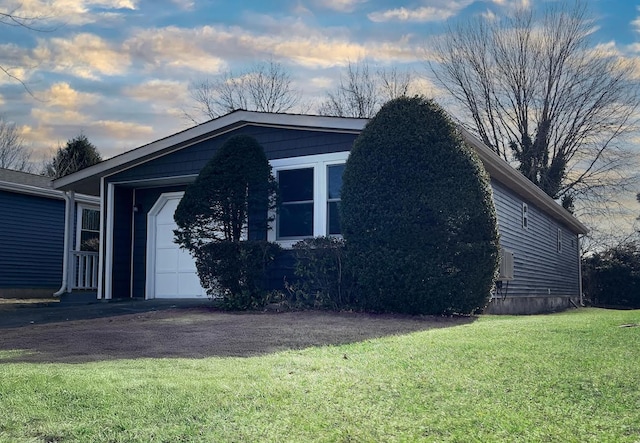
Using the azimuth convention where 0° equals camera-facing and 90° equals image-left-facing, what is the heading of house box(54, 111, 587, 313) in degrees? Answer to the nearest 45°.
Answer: approximately 45°

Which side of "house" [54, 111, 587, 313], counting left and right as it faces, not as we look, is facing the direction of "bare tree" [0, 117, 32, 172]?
right

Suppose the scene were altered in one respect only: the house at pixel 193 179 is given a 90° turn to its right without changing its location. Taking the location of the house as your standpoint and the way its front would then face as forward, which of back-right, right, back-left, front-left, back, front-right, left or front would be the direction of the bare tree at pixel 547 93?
right

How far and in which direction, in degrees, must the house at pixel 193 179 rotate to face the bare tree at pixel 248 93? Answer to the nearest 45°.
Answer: approximately 135° to its right

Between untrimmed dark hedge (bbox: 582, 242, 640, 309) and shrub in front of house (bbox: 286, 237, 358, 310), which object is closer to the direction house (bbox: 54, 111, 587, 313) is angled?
the shrub in front of house

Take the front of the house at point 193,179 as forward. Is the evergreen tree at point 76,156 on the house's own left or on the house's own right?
on the house's own right

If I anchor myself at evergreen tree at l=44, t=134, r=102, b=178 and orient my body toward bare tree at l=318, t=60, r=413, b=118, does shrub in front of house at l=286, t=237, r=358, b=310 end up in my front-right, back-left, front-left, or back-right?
front-right

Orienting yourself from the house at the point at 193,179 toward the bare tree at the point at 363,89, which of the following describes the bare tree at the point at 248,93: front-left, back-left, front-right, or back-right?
front-left

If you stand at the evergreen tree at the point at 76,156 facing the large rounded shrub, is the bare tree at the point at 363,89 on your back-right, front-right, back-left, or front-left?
front-left

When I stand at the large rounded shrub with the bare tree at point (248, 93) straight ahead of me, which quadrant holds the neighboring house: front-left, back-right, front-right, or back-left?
front-left

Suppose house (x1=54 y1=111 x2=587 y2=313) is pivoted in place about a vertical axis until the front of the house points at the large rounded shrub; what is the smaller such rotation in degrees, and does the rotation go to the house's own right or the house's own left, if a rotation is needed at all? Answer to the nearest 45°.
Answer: approximately 90° to the house's own left

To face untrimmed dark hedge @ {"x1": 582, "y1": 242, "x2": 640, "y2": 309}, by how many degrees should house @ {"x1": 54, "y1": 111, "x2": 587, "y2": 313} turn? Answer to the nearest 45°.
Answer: approximately 180°

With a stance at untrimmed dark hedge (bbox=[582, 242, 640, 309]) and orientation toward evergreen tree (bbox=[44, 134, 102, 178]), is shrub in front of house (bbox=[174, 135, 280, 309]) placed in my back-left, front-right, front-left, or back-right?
front-left

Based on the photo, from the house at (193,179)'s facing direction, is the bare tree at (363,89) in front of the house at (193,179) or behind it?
behind
